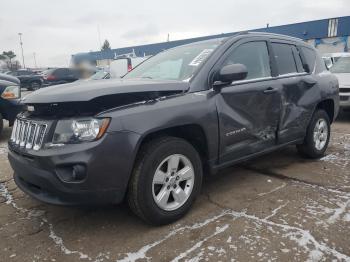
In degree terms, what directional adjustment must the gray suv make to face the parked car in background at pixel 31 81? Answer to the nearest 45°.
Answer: approximately 90° to its right

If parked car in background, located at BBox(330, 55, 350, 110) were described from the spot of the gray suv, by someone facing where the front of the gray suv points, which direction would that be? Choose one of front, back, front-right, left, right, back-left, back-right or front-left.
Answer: back

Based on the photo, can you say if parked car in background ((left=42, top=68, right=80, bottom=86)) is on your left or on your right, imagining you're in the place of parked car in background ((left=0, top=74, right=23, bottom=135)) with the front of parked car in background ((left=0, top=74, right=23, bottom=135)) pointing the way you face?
on your left

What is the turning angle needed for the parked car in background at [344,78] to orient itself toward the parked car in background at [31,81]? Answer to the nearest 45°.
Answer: approximately 135° to its right

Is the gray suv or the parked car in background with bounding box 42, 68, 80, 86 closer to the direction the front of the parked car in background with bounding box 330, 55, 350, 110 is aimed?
the gray suv

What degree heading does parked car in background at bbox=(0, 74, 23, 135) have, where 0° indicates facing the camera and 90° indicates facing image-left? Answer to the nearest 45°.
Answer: approximately 315°

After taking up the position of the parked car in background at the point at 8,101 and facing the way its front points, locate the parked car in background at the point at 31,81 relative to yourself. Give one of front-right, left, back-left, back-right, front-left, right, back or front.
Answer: back-left

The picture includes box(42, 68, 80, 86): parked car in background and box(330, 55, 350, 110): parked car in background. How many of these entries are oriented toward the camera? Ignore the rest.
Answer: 1
